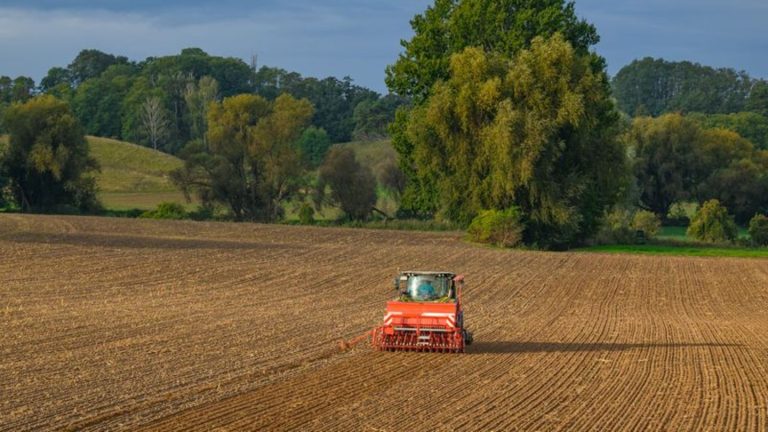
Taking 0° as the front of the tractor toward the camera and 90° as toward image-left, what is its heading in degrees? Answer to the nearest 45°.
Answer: approximately 180°
